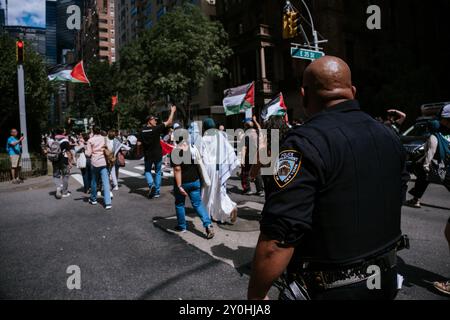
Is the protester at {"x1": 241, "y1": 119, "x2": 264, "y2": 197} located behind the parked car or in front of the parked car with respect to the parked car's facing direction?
in front

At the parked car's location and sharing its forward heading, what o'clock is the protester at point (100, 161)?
The protester is roughly at 12 o'clock from the parked car.

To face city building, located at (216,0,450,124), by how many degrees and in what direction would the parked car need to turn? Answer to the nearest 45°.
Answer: approximately 135° to its right

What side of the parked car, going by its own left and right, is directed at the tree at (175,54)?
right

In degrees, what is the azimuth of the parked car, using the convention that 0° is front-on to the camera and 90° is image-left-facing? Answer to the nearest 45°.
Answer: approximately 45°

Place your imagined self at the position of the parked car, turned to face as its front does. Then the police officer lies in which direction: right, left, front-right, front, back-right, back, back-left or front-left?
front-left

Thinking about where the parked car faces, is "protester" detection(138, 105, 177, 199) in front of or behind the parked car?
in front

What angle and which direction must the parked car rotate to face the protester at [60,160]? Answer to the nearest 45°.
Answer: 0° — it already faces them

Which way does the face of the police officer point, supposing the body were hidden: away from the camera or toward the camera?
away from the camera
